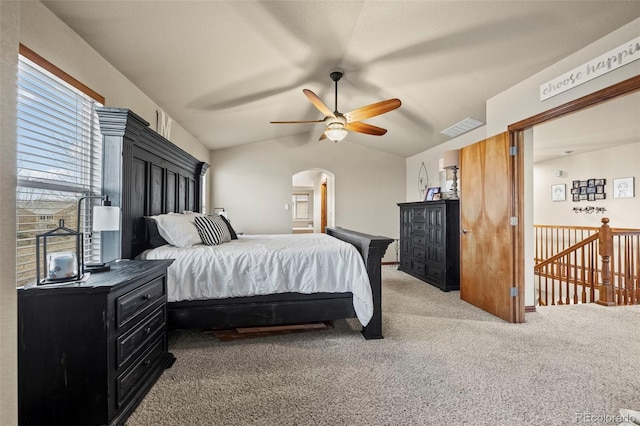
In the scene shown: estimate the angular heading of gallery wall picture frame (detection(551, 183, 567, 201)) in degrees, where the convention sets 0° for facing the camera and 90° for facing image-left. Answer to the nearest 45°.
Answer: approximately 45°

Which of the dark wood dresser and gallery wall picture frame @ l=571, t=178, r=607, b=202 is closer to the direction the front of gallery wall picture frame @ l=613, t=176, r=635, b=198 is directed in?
the dark wood dresser

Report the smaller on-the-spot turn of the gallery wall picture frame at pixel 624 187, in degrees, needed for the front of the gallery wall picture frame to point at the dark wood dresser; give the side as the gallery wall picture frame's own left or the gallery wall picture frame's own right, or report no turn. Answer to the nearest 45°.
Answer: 0° — it already faces it

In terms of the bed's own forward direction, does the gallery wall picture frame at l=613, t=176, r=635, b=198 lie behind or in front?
in front

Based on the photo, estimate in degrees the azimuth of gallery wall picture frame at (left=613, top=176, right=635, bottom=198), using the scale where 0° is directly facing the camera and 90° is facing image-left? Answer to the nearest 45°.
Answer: approximately 45°

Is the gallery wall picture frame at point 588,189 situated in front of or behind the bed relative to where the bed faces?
in front

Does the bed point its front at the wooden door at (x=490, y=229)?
yes

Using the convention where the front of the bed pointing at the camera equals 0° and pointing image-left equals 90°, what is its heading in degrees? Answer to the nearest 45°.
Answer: approximately 270°

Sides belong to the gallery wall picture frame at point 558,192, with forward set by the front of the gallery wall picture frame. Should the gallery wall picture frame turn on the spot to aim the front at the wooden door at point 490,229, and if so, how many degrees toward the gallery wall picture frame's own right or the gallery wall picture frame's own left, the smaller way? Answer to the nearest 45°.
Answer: approximately 45° to the gallery wall picture frame's own left
